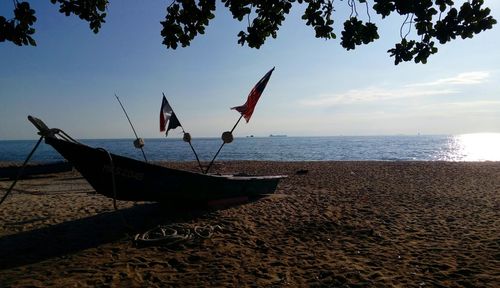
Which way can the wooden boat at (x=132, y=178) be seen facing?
to the viewer's left

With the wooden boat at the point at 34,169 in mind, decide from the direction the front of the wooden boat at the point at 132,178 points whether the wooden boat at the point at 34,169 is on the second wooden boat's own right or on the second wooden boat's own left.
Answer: on the second wooden boat's own right
